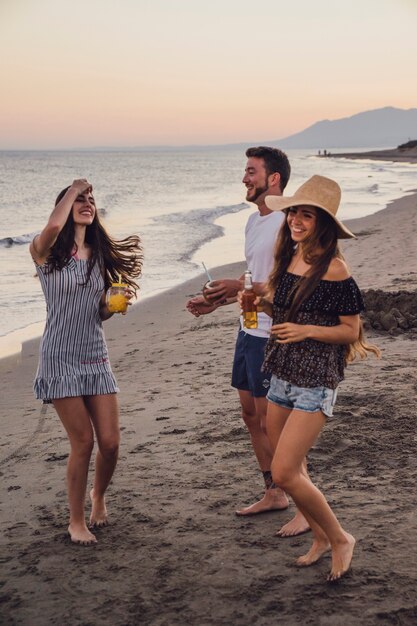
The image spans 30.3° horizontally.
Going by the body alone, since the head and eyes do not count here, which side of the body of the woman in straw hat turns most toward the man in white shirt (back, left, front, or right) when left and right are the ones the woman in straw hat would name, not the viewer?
right

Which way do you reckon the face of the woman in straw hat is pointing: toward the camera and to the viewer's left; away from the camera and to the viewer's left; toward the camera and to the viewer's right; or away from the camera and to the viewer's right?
toward the camera and to the viewer's left

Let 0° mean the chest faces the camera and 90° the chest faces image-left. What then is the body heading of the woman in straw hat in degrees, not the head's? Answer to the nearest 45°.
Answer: approximately 45°

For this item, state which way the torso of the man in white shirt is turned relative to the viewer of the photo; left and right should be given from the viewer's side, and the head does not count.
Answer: facing to the left of the viewer

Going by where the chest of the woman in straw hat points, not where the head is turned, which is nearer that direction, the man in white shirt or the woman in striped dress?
the woman in striped dress

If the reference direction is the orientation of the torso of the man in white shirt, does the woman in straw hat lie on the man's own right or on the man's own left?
on the man's own left

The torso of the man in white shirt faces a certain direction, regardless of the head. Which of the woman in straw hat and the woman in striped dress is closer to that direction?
the woman in striped dress

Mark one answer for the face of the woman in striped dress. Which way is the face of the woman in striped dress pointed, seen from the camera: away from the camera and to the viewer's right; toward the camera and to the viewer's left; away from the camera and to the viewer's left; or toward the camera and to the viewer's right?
toward the camera and to the viewer's right

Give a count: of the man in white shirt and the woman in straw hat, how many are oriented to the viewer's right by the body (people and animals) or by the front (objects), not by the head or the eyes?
0

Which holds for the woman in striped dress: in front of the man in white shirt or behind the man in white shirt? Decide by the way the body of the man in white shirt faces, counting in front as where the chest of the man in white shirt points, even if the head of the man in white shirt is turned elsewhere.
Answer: in front

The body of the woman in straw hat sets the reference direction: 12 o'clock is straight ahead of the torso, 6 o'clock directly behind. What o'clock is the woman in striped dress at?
The woman in striped dress is roughly at 2 o'clock from the woman in straw hat.

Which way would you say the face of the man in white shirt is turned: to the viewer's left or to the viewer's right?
to the viewer's left
